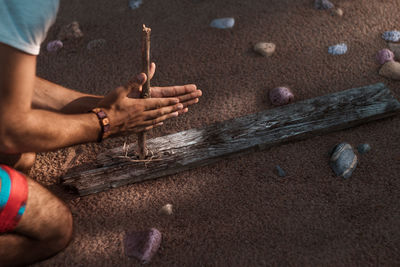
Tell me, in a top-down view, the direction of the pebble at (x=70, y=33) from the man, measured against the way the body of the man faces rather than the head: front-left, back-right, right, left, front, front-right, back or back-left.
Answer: left

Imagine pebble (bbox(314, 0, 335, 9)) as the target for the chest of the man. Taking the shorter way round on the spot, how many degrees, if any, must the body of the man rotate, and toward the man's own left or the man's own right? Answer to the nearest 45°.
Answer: approximately 45° to the man's own left

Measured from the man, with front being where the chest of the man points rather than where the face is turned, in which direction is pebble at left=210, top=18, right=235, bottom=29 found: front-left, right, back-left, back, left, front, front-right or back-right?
front-left

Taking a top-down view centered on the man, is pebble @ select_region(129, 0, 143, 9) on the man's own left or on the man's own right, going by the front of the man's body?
on the man's own left

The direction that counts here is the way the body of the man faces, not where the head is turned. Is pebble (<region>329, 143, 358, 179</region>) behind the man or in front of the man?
in front

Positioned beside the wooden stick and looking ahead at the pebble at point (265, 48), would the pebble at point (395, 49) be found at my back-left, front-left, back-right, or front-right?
front-right

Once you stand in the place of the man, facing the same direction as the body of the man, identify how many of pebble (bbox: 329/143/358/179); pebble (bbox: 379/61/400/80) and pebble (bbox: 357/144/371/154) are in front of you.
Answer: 3

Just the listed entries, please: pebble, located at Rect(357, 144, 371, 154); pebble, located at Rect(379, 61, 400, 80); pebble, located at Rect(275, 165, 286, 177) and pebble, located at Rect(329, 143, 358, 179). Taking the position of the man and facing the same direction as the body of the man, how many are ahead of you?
4

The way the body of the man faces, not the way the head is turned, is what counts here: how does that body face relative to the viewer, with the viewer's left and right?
facing to the right of the viewer

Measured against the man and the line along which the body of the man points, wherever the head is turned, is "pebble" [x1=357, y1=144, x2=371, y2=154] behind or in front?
in front

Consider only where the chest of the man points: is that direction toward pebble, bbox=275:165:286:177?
yes

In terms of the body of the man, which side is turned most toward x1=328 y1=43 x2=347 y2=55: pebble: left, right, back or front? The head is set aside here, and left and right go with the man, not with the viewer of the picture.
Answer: front

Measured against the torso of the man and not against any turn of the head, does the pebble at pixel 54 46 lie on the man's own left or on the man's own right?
on the man's own left

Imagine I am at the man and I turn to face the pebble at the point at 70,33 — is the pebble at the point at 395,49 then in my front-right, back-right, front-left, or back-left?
front-right

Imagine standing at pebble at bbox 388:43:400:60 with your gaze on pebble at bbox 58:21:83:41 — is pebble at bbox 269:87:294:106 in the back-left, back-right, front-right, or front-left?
front-left

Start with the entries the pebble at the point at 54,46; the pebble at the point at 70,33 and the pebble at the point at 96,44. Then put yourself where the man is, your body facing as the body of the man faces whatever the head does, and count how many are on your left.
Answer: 3
